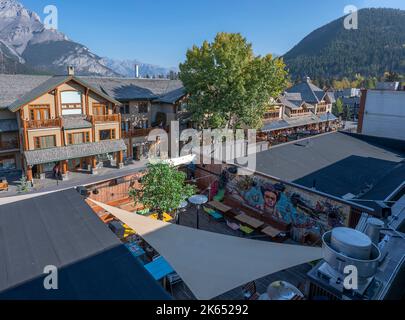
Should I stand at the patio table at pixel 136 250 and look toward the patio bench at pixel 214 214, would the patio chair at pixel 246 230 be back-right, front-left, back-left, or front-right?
front-right

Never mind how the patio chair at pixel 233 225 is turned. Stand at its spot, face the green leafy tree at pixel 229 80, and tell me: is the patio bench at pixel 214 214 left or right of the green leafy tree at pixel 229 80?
left

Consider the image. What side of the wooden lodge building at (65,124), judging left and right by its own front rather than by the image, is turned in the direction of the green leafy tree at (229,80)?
left

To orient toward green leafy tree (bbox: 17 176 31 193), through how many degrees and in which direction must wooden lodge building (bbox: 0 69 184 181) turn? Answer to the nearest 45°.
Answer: approximately 45° to its right

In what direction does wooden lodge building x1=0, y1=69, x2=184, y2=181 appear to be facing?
toward the camera

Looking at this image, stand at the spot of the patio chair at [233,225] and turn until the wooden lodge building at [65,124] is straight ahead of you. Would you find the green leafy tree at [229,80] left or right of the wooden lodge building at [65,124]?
right

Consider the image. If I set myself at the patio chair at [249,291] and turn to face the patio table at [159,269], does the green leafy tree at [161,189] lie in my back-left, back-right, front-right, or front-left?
front-right

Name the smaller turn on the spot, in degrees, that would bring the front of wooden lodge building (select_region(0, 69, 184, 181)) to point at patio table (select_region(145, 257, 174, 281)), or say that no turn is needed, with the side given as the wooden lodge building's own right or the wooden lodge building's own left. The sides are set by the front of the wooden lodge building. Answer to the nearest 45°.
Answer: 0° — it already faces it

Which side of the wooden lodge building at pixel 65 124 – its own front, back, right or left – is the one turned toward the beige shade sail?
front

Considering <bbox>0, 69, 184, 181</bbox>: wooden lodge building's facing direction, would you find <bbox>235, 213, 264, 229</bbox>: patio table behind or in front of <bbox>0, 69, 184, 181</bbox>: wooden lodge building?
in front

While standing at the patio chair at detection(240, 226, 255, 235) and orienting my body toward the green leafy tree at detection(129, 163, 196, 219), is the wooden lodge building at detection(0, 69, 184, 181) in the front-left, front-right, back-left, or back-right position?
front-right

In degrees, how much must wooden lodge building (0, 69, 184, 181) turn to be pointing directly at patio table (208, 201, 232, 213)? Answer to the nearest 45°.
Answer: approximately 45° to its left
